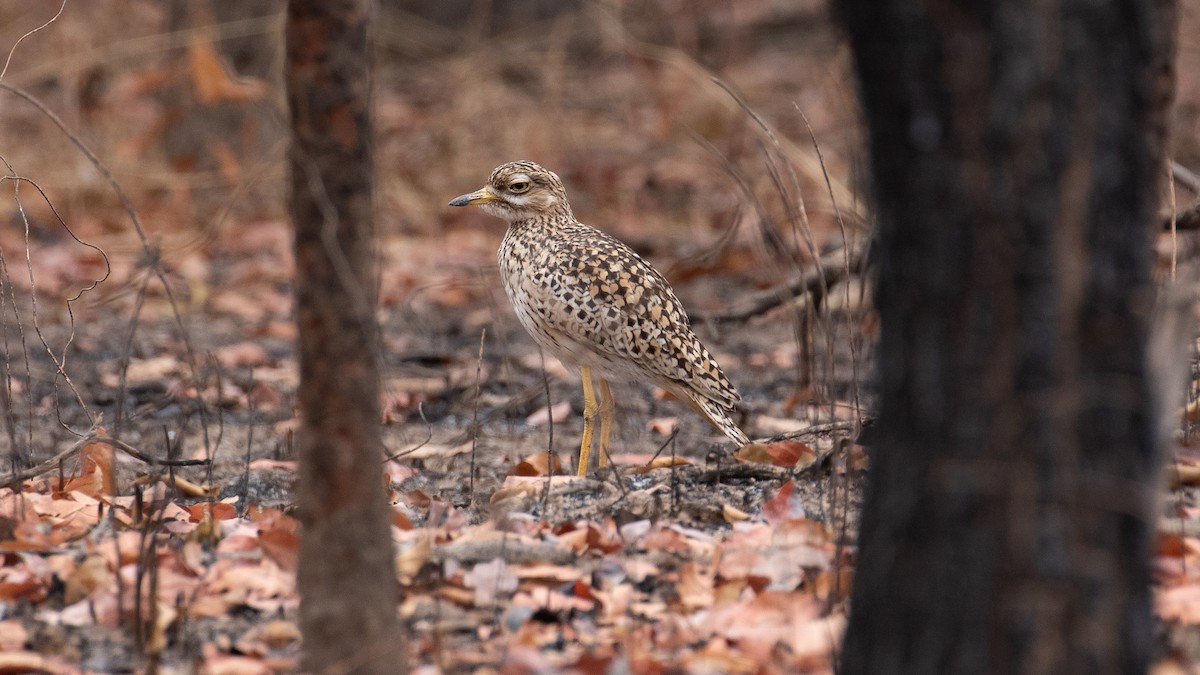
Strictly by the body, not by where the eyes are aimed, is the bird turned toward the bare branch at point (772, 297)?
no

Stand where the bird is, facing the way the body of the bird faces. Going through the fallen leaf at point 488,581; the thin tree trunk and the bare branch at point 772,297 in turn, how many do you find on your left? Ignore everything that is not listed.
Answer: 2

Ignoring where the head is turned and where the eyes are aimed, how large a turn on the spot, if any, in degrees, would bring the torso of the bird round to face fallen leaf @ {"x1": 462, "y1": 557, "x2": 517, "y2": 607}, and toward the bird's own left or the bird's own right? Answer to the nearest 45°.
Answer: approximately 90° to the bird's own left

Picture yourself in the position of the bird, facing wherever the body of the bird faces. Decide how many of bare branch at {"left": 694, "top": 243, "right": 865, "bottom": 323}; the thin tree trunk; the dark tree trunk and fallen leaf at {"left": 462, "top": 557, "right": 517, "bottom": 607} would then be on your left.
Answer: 3

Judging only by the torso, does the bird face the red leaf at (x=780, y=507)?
no

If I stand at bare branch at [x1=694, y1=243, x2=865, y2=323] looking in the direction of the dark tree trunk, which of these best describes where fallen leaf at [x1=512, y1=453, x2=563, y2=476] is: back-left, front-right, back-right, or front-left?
front-right

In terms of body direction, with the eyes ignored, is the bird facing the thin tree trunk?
no

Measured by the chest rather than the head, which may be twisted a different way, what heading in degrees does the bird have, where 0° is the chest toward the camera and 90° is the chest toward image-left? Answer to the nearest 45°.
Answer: approximately 90°
